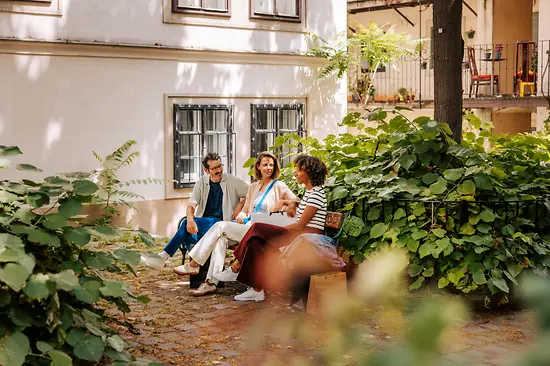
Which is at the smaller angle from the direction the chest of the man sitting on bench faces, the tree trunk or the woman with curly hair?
the woman with curly hair

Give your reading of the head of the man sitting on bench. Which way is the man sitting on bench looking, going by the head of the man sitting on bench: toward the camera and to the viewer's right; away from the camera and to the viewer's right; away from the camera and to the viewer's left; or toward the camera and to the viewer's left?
toward the camera and to the viewer's right

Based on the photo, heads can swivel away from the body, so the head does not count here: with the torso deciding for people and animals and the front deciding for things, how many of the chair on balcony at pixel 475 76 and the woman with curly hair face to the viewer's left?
1

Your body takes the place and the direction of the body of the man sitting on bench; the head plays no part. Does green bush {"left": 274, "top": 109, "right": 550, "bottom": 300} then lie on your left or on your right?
on your left

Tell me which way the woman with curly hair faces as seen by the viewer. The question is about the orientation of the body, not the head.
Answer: to the viewer's left

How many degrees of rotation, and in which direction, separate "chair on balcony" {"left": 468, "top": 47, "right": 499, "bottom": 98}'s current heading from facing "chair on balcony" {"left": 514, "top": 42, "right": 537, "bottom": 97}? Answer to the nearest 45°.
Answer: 0° — it already faces it

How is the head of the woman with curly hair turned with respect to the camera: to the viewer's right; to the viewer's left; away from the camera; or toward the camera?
to the viewer's left

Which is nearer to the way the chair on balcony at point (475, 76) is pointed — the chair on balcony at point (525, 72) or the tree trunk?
the chair on balcony

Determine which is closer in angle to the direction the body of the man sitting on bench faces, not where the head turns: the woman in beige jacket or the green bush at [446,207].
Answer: the woman in beige jacket

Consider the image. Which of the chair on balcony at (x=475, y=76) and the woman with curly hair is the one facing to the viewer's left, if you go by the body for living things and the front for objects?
the woman with curly hair
